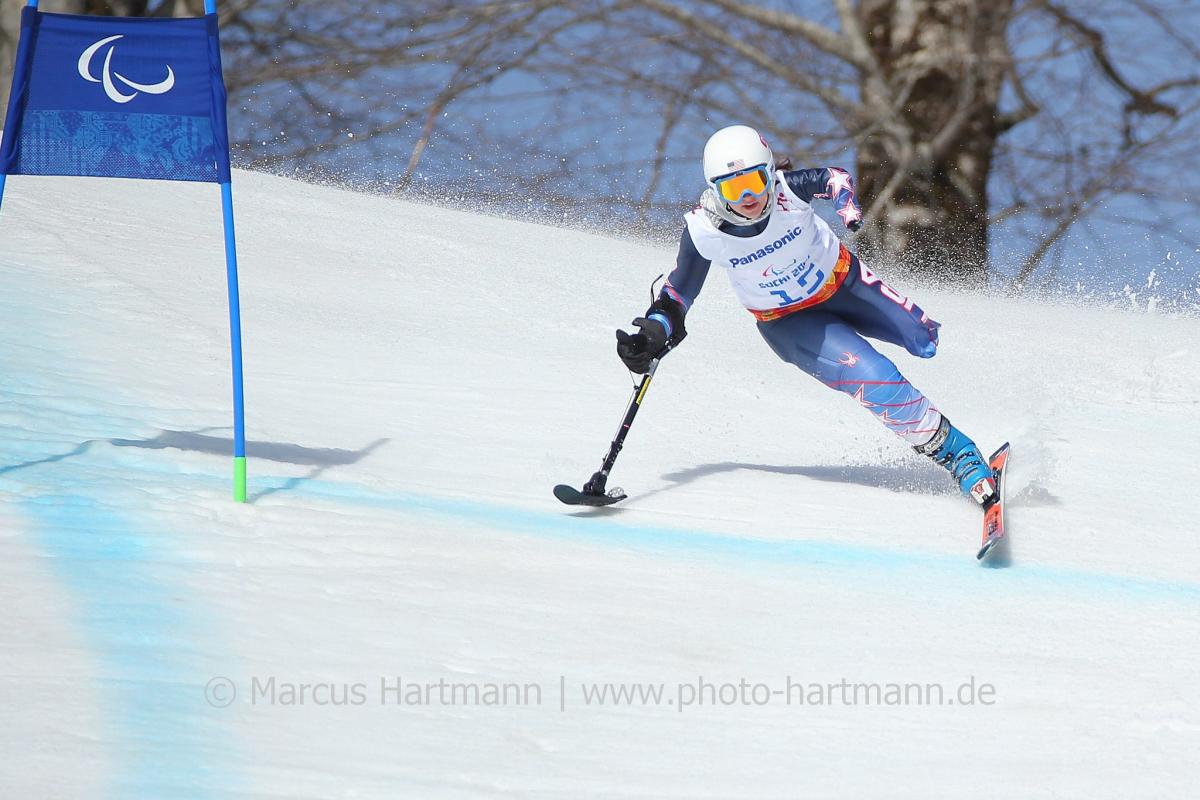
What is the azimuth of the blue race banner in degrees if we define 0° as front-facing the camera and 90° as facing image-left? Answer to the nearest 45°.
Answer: approximately 0°

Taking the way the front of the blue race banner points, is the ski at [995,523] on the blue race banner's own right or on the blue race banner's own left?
on the blue race banner's own left

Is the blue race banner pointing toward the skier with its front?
no
